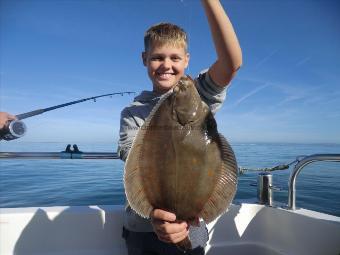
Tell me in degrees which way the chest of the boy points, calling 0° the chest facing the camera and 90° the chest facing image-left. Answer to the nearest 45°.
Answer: approximately 0°
